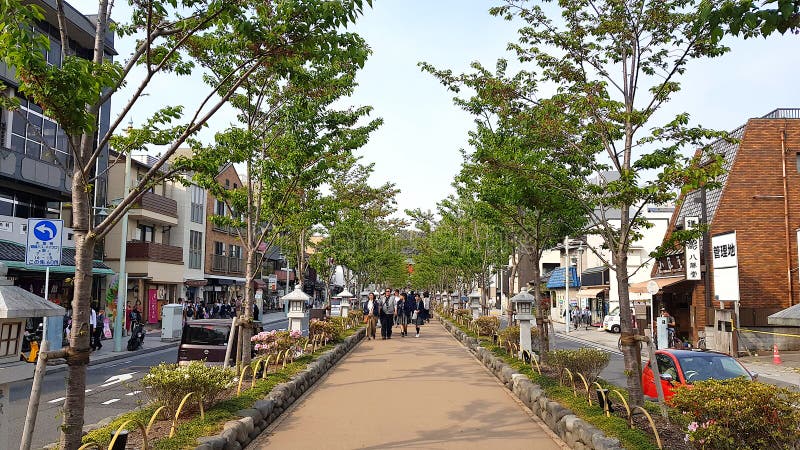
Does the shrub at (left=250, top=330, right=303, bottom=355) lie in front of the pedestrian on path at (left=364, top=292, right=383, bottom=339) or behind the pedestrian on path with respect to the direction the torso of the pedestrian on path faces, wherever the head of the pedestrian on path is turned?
in front

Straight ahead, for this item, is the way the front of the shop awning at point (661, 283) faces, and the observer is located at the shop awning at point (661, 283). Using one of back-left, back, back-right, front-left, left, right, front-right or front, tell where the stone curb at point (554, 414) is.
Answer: front-left

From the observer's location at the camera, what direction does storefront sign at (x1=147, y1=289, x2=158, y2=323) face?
facing the viewer

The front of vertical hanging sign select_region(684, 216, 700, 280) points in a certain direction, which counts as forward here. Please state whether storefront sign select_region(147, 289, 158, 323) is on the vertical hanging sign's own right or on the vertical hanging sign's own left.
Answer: on the vertical hanging sign's own right

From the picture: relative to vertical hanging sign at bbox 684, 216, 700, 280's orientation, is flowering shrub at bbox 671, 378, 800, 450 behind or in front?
in front

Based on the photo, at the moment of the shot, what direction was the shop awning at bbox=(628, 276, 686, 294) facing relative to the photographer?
facing the viewer and to the left of the viewer

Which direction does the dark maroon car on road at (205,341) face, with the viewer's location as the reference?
facing away from the viewer

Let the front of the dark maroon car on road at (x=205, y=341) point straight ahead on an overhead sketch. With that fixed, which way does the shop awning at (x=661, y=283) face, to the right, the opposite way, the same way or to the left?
to the left

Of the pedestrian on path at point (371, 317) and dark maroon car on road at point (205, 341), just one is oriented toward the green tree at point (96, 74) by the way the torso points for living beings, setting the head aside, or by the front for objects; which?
the pedestrian on path

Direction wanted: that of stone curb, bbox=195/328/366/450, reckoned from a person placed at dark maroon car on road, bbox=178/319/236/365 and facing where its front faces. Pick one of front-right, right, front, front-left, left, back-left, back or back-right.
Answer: back

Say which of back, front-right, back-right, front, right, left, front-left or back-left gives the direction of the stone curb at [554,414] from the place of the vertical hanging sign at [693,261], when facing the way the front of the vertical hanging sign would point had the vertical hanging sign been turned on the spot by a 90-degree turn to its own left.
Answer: right

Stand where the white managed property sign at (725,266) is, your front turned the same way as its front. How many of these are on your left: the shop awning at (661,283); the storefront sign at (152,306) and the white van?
0

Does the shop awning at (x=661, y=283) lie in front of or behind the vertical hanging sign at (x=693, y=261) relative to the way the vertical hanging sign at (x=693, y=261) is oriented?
behind

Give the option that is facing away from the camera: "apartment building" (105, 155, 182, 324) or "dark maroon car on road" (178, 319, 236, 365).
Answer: the dark maroon car on road

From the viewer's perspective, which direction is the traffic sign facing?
toward the camera

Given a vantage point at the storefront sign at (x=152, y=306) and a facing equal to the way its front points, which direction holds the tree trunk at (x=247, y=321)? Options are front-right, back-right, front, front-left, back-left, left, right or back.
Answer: front
